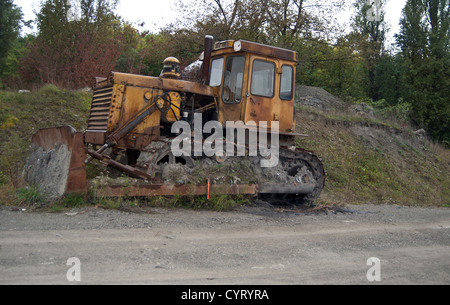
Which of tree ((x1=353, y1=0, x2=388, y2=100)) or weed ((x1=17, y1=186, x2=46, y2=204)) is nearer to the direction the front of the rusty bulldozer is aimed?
the weed

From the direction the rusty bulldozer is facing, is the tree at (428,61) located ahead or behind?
behind

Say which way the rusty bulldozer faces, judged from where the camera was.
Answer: facing the viewer and to the left of the viewer

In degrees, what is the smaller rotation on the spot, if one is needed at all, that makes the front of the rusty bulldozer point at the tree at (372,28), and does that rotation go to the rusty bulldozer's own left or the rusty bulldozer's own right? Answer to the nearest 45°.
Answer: approximately 180°

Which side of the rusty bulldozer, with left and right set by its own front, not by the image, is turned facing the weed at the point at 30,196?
front

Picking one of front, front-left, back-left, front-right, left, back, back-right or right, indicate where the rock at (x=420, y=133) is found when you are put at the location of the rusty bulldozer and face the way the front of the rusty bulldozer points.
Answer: back

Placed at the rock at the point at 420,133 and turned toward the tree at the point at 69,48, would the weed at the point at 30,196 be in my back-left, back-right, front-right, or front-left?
front-left

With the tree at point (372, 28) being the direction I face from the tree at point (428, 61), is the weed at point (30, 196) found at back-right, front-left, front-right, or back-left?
back-left

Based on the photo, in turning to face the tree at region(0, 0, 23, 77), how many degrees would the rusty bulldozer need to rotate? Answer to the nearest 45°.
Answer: approximately 90° to its right

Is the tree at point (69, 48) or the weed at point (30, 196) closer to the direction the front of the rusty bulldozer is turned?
the weed

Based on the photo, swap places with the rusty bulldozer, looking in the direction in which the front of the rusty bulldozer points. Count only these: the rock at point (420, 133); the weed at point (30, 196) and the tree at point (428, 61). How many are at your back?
2
